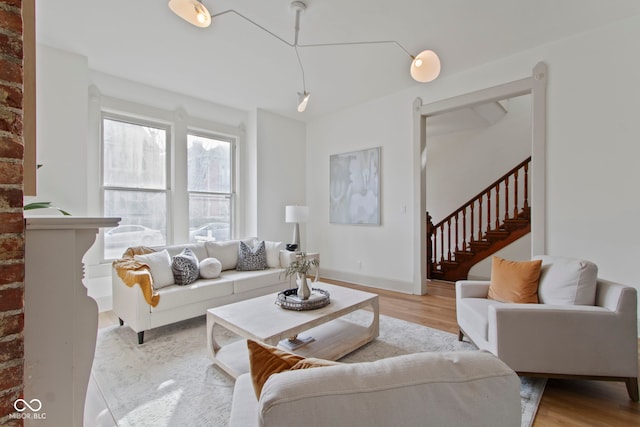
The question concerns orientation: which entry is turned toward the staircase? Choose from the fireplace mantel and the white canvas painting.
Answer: the fireplace mantel

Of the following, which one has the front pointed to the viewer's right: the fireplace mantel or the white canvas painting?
the fireplace mantel

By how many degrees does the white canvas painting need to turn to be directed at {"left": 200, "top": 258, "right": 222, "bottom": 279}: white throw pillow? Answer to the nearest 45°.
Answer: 0° — it already faces it

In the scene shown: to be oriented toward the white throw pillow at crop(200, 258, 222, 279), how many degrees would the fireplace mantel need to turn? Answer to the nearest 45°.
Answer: approximately 45° to its left

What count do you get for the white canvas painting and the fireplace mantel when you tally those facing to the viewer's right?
1

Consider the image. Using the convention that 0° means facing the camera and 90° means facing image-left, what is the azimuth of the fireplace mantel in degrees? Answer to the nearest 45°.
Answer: approximately 270°

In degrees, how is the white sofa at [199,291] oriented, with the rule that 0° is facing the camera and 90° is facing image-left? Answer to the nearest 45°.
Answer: approximately 315°

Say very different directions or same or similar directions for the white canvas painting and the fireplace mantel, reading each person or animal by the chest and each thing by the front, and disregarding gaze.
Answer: very different directions

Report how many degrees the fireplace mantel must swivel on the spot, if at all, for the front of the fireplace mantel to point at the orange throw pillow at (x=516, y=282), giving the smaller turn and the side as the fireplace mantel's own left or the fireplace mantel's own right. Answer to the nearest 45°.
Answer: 0° — it already faces it

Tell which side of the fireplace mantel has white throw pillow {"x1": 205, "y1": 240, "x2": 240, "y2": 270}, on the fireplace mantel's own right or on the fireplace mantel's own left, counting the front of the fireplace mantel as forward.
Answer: on the fireplace mantel's own left
